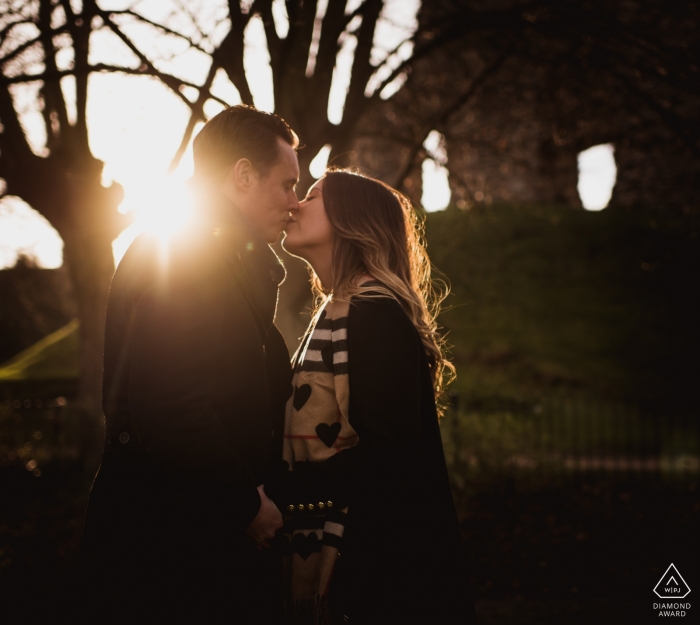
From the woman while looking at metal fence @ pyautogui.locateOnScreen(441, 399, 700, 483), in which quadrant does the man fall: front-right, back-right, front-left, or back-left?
back-left

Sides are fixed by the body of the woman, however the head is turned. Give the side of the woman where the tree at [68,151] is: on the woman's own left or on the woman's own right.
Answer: on the woman's own right

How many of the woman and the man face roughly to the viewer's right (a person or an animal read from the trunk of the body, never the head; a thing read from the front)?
1

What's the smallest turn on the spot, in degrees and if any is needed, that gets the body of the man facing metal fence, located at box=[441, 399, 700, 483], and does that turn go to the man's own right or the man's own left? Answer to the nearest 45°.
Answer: approximately 45° to the man's own left

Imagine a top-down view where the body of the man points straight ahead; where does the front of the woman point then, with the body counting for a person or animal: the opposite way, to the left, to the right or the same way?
the opposite way

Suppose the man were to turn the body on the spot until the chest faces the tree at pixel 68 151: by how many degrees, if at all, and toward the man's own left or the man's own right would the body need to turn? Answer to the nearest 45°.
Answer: approximately 90° to the man's own left

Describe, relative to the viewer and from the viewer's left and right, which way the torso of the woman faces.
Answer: facing to the left of the viewer

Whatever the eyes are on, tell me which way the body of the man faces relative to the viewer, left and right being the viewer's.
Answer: facing to the right of the viewer

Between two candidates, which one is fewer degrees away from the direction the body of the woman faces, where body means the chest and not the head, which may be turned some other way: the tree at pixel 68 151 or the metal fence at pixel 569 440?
the tree

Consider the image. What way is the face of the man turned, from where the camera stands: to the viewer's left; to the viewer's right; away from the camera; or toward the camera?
to the viewer's right
